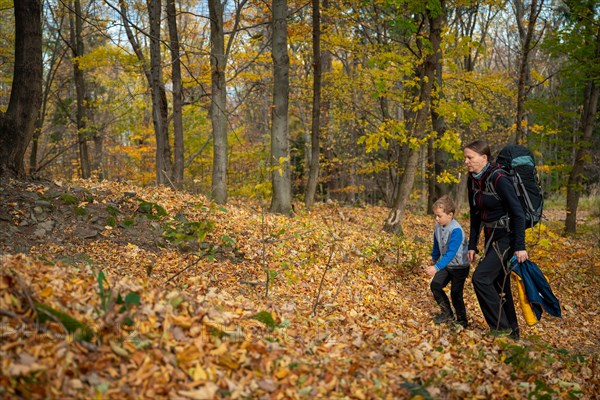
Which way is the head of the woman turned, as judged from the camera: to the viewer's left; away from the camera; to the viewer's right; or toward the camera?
to the viewer's left

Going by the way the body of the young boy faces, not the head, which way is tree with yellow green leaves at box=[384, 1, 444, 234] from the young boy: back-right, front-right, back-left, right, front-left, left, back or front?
back-right

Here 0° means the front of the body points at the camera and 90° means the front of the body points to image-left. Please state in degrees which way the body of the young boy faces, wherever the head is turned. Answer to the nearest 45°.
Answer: approximately 45°

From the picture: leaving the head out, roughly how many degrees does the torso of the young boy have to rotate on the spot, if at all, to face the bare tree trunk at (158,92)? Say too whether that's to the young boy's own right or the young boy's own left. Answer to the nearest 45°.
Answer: approximately 90° to the young boy's own right

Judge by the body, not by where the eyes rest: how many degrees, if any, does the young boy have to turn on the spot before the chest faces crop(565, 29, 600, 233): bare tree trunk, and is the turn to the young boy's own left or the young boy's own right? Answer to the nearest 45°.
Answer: approximately 135° to the young boy's own right

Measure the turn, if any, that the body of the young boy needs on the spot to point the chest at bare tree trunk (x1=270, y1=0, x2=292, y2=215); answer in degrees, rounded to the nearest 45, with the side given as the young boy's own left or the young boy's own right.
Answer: approximately 90° to the young boy's own right

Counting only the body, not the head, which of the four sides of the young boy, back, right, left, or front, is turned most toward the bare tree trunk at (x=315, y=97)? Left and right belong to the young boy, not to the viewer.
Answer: right

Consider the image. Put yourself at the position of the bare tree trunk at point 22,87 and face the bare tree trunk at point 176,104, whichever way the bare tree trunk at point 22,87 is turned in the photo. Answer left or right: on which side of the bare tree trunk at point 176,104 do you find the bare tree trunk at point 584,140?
right
